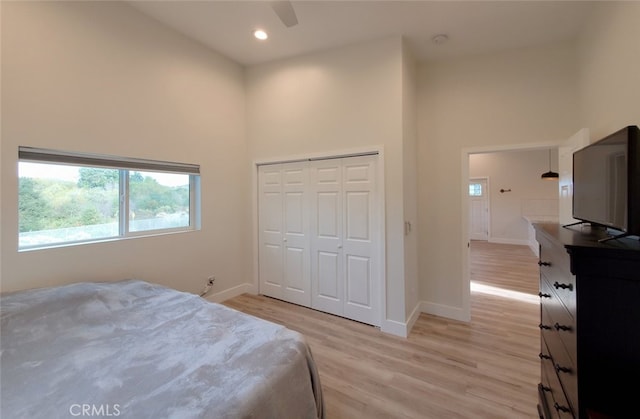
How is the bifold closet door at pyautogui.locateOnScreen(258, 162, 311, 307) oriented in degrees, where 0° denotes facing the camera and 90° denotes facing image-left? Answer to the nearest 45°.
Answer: approximately 45°

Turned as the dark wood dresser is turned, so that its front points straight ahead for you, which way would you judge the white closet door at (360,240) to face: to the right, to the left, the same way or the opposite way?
to the left

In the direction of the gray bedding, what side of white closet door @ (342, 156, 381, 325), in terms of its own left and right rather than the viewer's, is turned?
front

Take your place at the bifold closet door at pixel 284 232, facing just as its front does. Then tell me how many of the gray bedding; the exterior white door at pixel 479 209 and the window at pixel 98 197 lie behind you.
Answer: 1

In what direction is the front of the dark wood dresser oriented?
to the viewer's left

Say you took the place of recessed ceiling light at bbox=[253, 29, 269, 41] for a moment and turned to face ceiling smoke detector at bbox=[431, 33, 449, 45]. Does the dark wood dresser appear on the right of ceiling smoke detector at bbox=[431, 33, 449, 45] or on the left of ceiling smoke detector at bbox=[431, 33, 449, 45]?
right

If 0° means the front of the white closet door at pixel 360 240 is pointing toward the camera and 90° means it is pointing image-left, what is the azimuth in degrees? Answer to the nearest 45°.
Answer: approximately 45°

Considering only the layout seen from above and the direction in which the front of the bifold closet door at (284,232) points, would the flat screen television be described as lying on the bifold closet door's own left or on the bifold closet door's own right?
on the bifold closet door's own left

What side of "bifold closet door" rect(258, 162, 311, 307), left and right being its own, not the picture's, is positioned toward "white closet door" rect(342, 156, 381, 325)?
left
